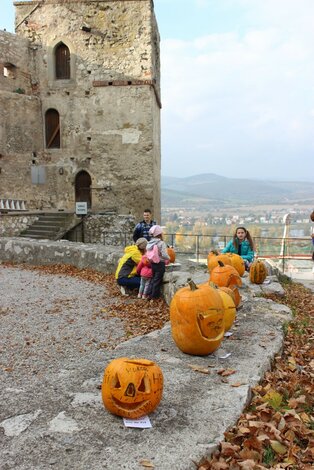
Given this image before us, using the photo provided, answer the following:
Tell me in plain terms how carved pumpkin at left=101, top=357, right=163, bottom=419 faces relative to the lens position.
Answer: facing the viewer

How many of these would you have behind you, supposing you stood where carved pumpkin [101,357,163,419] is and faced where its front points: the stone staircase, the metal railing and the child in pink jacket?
3

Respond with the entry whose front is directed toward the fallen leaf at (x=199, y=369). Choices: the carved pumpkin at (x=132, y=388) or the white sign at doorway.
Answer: the white sign at doorway

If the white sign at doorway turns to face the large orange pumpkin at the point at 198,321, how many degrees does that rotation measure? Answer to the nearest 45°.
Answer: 0° — it already faces it

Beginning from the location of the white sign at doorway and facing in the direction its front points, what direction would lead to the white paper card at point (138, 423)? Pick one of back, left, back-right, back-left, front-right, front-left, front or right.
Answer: front

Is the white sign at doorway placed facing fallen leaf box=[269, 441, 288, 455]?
yes

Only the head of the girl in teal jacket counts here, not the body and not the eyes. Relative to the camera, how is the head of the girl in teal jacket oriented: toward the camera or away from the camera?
toward the camera

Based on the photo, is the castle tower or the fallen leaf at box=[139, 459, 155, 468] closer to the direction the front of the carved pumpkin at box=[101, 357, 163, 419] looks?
the fallen leaf

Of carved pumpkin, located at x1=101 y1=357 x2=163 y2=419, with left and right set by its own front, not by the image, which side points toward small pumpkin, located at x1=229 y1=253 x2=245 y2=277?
back

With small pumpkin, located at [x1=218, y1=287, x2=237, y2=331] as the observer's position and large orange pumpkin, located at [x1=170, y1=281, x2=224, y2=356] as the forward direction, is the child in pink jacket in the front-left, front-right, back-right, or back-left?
back-right

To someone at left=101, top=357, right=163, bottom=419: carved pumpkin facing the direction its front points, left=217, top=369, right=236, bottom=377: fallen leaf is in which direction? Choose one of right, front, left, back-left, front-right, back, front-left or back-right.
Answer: back-left

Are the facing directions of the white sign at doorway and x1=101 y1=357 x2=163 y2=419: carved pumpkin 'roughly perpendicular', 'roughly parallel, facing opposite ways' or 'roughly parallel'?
roughly parallel

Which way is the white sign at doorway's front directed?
toward the camera

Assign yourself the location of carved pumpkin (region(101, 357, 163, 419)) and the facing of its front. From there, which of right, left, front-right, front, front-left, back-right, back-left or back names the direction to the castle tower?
back
